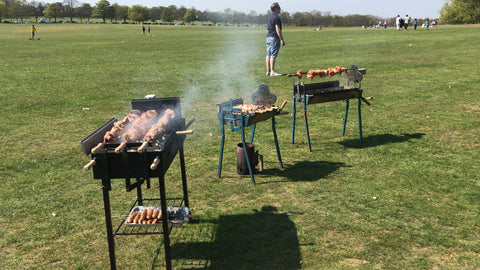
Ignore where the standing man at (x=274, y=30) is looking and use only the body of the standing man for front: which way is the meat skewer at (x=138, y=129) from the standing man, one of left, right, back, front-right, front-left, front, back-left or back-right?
right

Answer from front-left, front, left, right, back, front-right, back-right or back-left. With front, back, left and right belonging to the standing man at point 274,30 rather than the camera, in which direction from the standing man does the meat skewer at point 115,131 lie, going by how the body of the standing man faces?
right

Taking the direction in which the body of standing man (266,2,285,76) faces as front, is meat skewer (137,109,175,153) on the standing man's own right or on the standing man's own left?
on the standing man's own right
